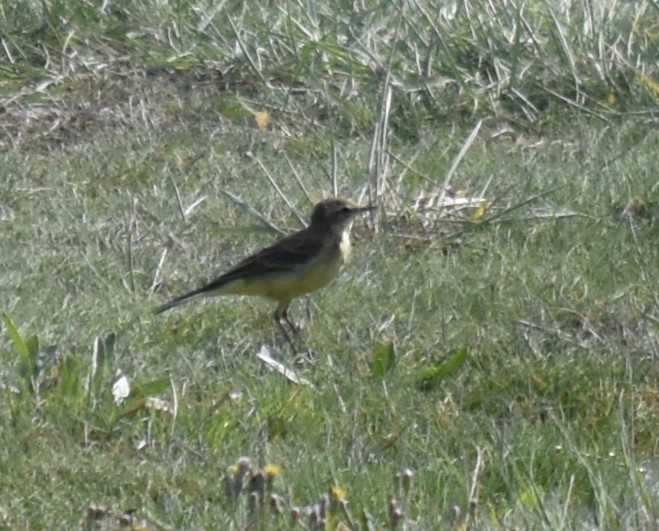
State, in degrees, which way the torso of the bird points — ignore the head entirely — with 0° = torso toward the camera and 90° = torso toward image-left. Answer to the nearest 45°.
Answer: approximately 270°
